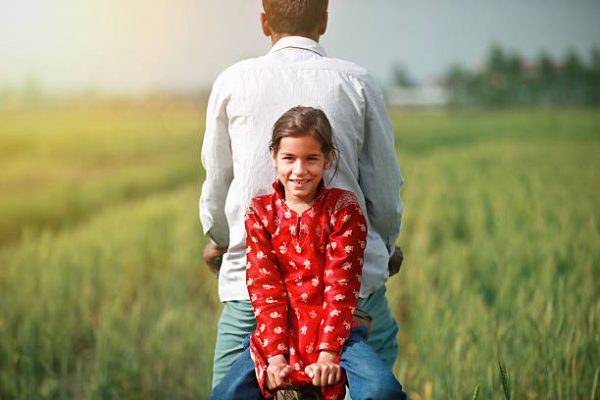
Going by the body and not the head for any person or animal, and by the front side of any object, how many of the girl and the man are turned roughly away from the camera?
1

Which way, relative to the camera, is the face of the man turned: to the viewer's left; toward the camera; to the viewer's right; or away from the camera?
away from the camera

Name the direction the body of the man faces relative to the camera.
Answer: away from the camera

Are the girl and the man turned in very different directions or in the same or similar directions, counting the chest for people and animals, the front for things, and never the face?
very different directions

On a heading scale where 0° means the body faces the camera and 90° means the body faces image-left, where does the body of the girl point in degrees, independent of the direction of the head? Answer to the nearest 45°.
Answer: approximately 0°
